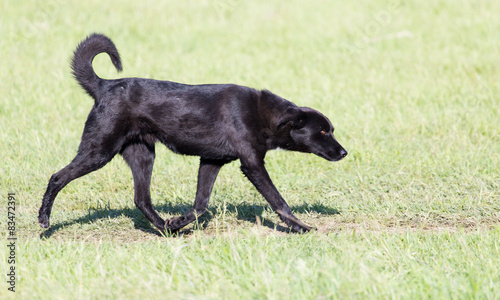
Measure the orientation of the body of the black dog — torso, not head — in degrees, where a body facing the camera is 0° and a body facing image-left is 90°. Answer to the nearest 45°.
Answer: approximately 270°
